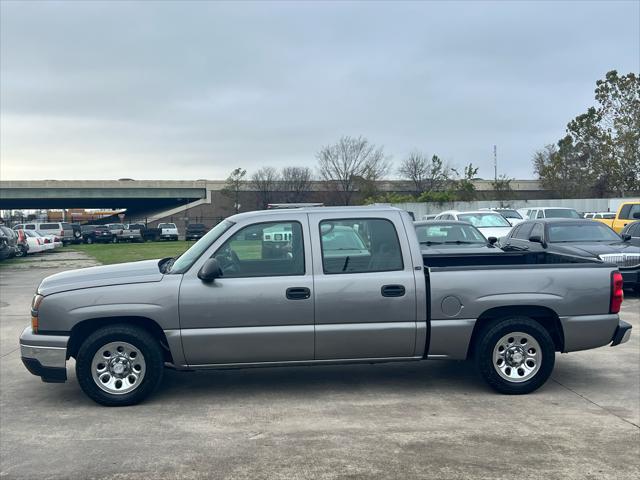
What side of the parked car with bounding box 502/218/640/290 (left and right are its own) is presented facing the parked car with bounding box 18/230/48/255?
back

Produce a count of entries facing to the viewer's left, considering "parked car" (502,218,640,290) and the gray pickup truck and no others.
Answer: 1

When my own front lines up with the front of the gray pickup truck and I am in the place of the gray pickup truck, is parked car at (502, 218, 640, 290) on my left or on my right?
on my right

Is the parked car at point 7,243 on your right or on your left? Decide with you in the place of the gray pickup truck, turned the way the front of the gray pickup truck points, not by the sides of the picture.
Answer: on your right

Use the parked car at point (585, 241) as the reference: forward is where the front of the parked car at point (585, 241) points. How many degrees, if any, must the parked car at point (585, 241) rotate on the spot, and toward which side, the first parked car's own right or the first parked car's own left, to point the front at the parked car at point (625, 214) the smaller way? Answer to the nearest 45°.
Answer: approximately 135° to the first parked car's own left

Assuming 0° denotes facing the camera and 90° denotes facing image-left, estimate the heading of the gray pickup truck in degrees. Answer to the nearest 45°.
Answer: approximately 90°

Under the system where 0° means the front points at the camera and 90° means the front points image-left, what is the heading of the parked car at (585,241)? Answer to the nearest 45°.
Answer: approximately 315°

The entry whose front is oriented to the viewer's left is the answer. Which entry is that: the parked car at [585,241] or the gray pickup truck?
the gray pickup truck

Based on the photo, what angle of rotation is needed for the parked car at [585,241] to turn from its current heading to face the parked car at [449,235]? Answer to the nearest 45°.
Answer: approximately 135° to its right

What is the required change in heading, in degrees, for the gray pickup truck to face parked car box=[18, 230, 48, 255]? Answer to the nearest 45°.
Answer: approximately 45° to its right
